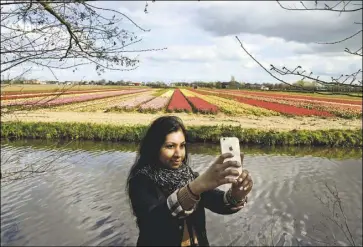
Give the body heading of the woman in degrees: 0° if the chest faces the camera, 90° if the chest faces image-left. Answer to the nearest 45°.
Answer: approximately 315°
